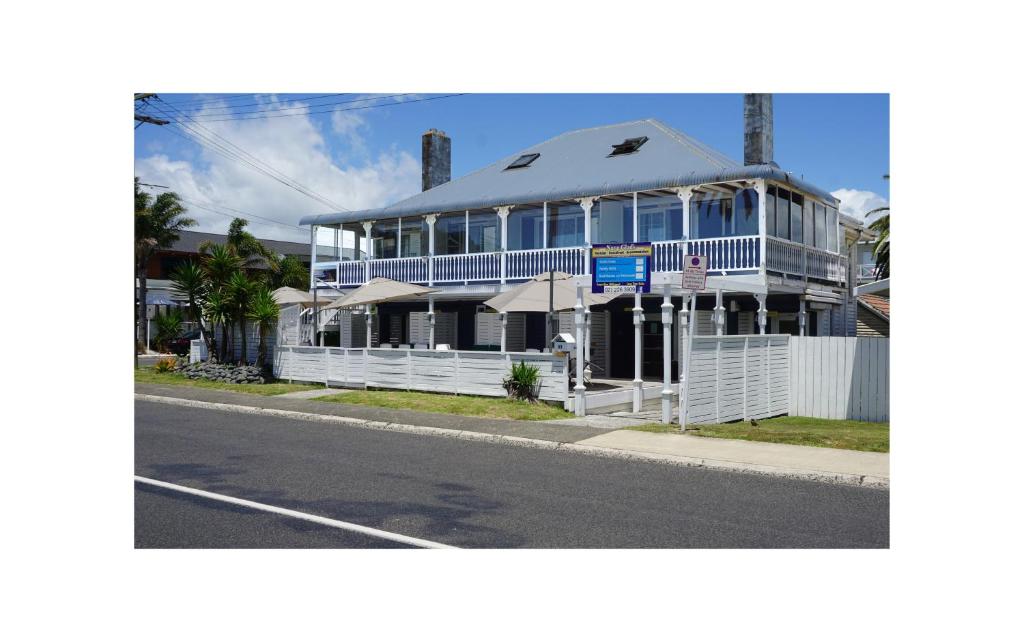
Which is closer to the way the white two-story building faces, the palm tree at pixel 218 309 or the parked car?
the palm tree

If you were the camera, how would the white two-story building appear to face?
facing the viewer and to the left of the viewer

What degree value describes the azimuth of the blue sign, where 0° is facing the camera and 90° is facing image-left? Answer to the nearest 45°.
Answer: approximately 0°

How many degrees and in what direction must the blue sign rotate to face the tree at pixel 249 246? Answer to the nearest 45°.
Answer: approximately 135° to its right

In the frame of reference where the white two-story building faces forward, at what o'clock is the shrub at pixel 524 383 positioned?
The shrub is roughly at 11 o'clock from the white two-story building.

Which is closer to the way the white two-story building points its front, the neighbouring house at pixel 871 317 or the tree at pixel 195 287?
the tree

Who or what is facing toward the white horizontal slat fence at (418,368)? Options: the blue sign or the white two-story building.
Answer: the white two-story building

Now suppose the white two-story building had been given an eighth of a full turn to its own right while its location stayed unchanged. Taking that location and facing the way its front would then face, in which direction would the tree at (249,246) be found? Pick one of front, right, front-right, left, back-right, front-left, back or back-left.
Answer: front-right

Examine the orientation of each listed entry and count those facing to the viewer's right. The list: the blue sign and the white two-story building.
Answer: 0

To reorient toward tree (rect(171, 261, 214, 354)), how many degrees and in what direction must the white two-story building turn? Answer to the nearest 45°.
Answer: approximately 45° to its right

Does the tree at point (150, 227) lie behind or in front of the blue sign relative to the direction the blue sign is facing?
behind
